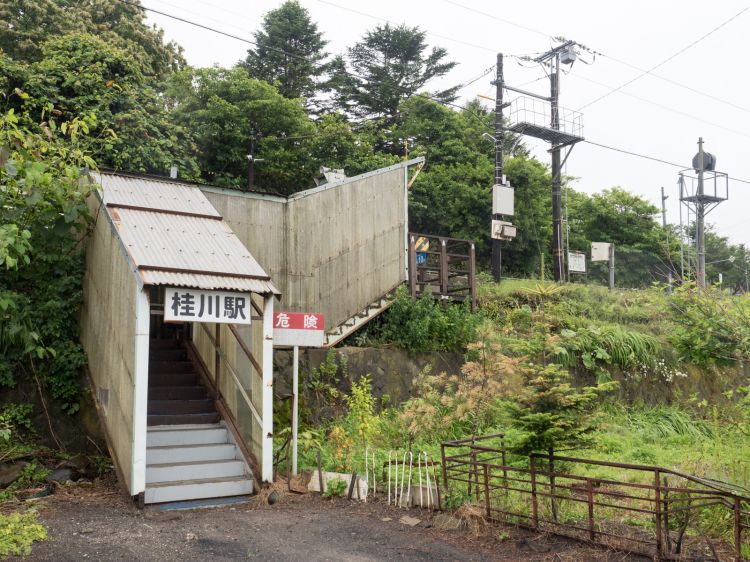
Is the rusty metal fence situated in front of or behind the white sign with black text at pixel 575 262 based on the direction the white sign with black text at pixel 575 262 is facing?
in front

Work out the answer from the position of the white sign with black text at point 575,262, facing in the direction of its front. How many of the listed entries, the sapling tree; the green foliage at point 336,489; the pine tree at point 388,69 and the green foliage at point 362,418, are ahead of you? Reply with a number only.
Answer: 3

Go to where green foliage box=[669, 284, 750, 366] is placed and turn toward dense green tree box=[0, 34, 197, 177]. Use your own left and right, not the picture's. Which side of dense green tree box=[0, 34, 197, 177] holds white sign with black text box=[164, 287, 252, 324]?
left

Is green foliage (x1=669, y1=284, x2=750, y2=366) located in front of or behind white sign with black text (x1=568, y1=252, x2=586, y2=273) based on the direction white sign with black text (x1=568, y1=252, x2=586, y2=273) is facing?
in front

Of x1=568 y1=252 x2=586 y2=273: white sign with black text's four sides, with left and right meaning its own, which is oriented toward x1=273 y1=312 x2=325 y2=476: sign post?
front

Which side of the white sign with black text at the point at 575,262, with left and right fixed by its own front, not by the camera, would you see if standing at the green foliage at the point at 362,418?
front

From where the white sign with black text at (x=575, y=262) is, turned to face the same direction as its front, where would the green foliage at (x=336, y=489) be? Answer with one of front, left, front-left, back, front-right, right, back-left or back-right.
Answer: front

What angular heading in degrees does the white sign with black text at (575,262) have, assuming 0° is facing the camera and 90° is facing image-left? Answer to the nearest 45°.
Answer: approximately 0°

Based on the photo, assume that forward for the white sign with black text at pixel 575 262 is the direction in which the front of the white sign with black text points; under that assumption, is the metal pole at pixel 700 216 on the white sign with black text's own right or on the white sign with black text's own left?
on the white sign with black text's own left

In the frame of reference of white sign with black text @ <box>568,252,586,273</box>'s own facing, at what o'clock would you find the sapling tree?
The sapling tree is roughly at 12 o'clock from the white sign with black text.

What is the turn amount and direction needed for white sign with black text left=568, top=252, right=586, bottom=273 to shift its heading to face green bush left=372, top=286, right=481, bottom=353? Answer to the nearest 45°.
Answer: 0° — it already faces it

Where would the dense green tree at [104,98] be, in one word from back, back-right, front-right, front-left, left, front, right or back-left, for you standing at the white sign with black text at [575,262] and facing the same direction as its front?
front-right
